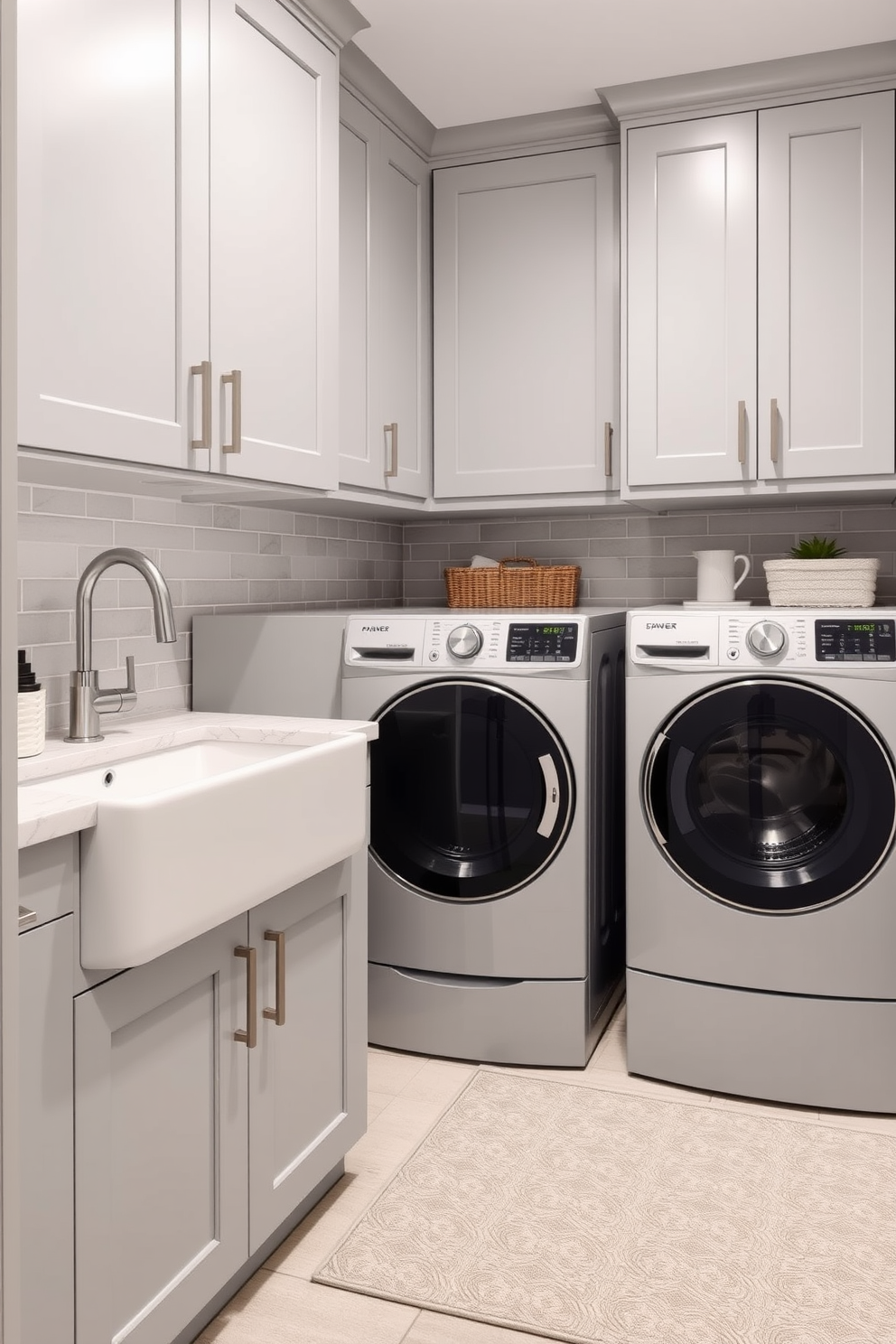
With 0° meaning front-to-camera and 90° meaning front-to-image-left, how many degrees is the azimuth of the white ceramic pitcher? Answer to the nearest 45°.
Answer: approximately 90°

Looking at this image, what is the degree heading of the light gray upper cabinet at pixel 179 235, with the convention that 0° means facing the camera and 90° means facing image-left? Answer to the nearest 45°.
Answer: approximately 315°

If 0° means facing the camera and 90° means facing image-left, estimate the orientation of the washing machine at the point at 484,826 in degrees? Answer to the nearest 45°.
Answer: approximately 0°

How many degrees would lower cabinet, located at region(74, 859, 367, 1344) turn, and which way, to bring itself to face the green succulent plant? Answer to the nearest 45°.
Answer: approximately 90° to its left
